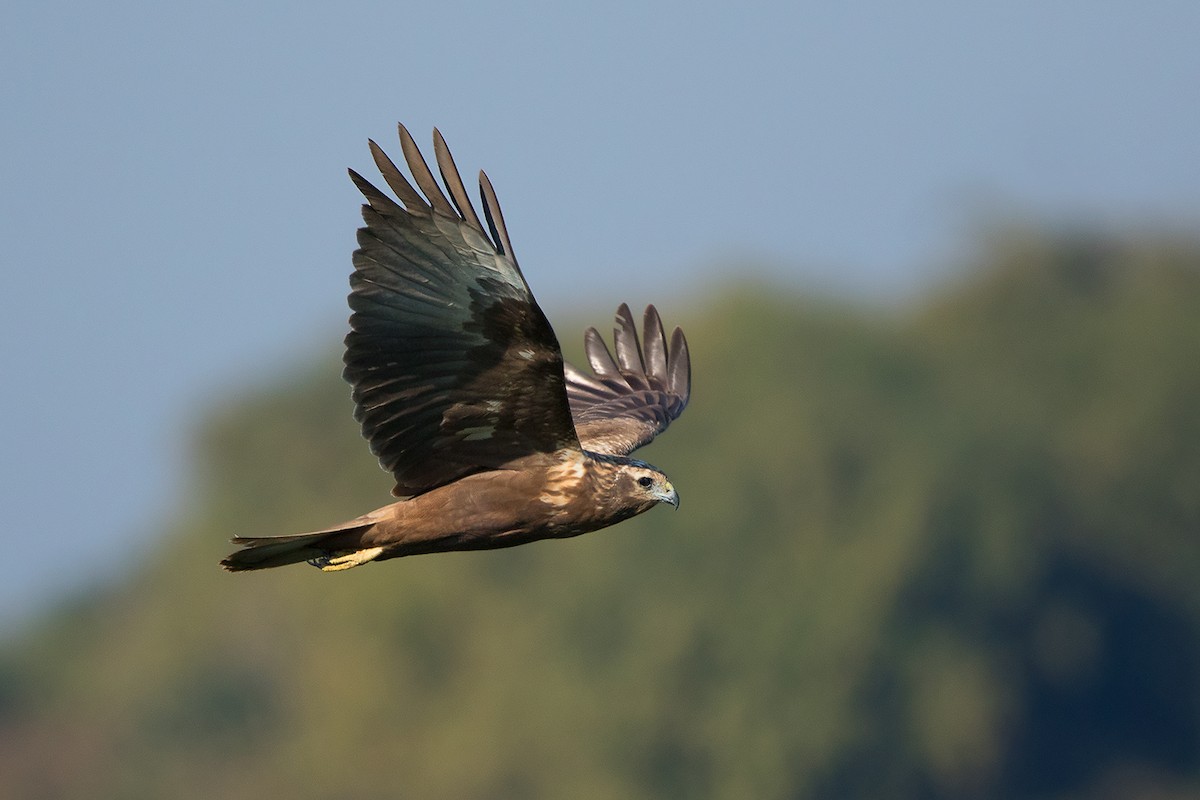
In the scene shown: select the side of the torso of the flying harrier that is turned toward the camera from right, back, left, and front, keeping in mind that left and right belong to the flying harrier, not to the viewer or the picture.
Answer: right
